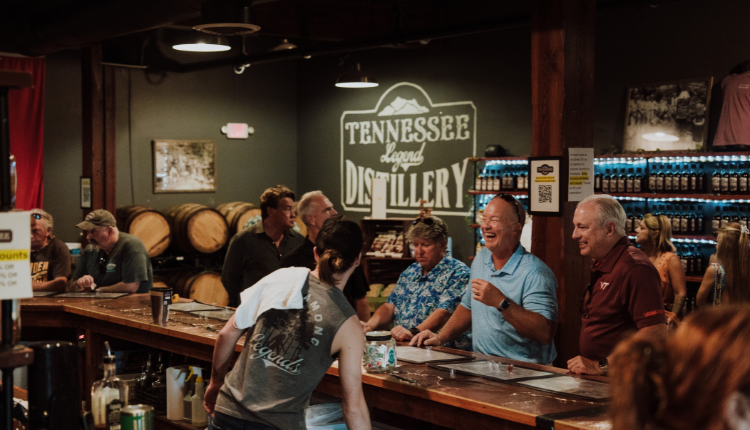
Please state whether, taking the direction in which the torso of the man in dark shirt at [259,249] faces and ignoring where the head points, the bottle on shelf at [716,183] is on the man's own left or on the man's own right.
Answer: on the man's own left

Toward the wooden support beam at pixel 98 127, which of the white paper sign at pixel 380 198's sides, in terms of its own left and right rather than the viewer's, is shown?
right

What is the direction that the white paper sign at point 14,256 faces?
toward the camera

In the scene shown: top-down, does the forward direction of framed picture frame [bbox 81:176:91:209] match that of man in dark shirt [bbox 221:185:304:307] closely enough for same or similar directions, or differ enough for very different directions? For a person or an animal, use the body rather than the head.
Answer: same or similar directions

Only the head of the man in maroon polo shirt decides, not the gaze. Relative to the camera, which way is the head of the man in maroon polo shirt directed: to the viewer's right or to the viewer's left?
to the viewer's left

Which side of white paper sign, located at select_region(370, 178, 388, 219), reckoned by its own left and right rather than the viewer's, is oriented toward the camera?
front

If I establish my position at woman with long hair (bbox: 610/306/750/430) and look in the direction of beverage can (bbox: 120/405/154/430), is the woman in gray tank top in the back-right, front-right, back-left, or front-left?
front-right

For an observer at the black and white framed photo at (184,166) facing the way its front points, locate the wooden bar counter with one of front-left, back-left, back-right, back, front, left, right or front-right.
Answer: front

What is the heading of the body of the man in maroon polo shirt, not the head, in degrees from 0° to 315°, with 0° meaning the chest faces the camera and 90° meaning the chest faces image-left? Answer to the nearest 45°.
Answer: approximately 90°

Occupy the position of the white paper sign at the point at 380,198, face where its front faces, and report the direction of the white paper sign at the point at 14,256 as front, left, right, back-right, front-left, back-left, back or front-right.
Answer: front

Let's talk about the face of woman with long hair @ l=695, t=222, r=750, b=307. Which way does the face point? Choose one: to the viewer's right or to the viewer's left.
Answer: to the viewer's left

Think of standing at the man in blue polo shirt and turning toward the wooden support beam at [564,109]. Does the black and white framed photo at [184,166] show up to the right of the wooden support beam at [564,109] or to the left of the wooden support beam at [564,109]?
left

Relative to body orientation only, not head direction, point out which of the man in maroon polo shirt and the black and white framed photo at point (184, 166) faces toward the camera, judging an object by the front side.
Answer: the black and white framed photo

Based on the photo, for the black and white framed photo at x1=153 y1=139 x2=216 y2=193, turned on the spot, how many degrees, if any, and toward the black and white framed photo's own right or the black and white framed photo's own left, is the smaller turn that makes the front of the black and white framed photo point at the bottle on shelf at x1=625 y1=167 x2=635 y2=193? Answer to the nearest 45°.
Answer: approximately 45° to the black and white framed photo's own left

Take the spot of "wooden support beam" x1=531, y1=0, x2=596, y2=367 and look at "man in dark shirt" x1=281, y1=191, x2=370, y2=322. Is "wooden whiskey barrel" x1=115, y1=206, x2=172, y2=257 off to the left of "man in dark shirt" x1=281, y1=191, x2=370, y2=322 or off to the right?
right
